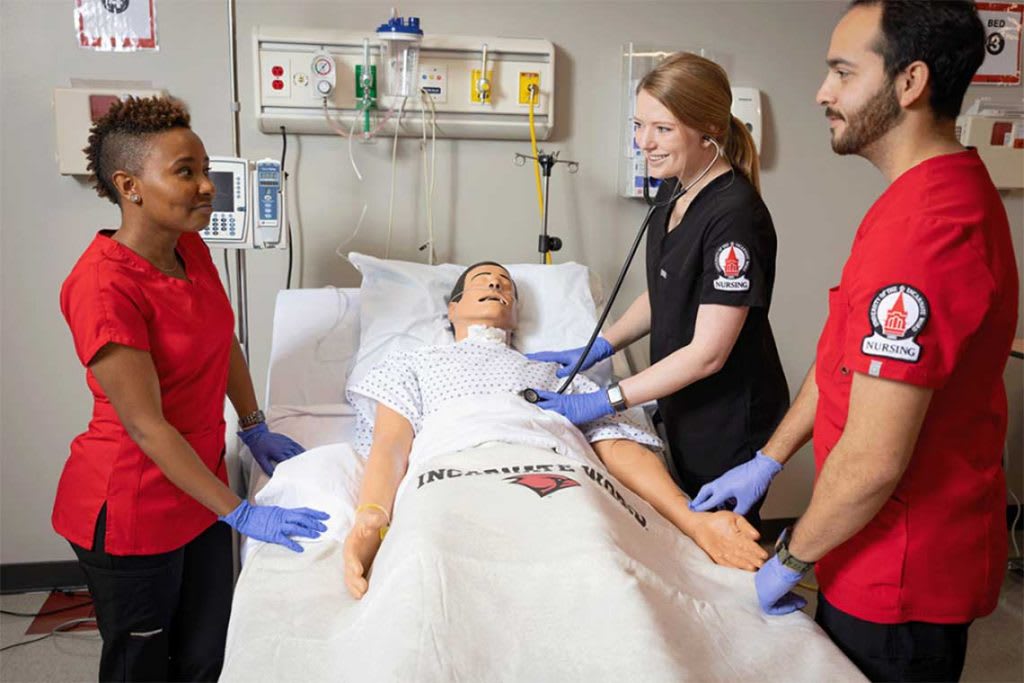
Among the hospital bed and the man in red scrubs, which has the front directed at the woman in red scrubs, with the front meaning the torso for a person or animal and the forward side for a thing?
the man in red scrubs

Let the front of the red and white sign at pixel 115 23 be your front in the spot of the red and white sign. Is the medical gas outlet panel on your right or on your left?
on your left

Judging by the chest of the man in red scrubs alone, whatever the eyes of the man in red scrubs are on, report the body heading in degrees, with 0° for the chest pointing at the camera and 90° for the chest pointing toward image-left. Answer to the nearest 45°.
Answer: approximately 90°

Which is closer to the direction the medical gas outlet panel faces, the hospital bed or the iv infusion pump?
the hospital bed

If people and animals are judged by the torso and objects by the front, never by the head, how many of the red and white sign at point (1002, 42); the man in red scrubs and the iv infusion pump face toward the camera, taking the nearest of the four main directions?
2

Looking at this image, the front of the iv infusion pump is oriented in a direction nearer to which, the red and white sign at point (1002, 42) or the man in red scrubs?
the man in red scrubs

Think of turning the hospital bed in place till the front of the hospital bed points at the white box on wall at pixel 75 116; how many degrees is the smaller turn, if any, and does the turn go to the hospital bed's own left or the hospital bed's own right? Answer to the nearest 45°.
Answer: approximately 135° to the hospital bed's own right

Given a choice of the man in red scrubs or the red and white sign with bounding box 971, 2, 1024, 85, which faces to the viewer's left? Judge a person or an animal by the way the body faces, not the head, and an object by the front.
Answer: the man in red scrubs

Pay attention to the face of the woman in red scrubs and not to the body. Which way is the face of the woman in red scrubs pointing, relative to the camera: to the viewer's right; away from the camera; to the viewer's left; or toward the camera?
to the viewer's right

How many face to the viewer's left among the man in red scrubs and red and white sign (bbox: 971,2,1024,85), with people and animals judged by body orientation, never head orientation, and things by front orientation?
1

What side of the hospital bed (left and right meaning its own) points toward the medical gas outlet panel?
back

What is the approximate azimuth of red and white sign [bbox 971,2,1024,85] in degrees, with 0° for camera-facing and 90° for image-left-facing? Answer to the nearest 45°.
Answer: approximately 0°
